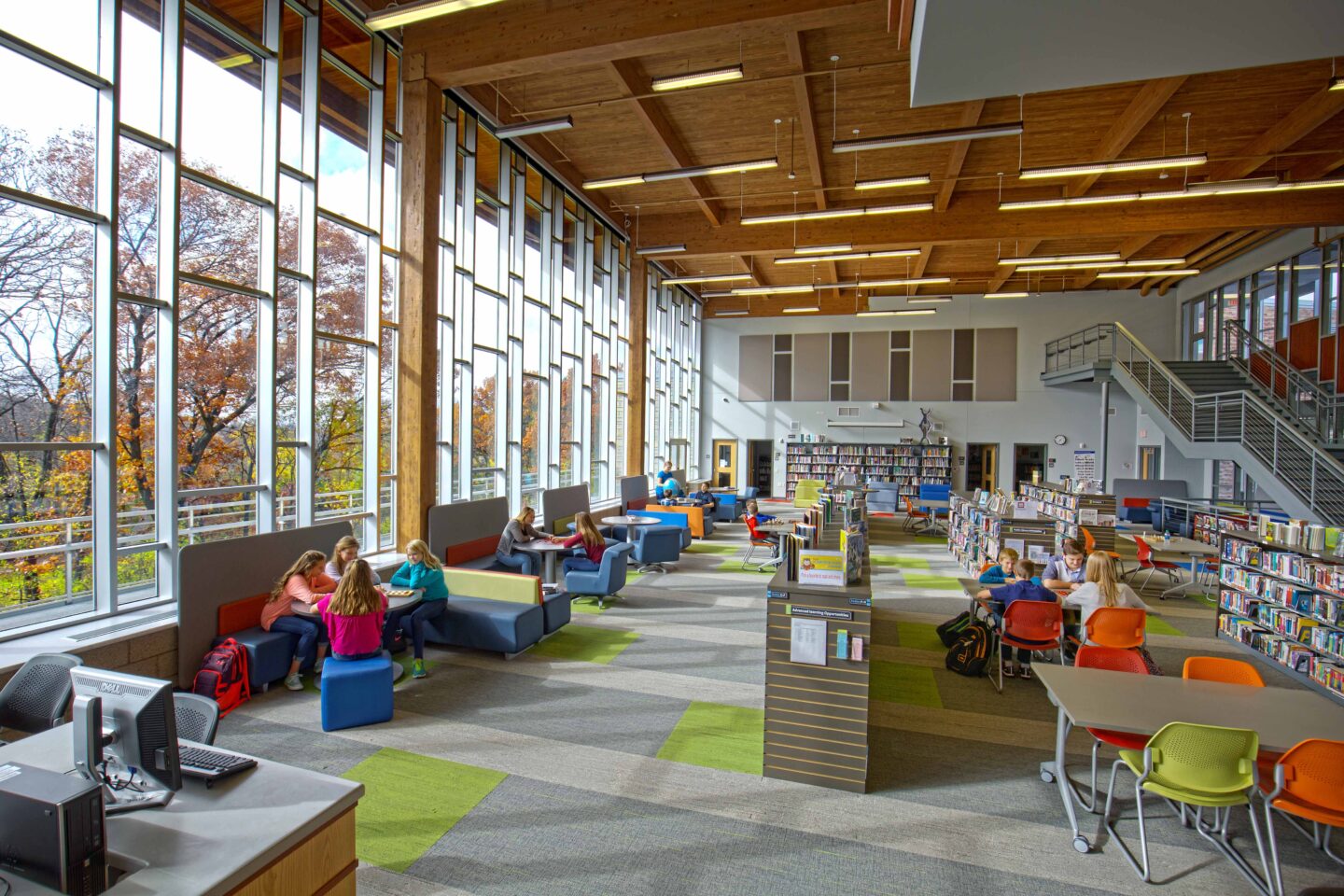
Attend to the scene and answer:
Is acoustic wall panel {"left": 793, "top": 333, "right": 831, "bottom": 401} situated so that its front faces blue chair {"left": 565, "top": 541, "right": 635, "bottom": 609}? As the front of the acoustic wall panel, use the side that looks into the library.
yes

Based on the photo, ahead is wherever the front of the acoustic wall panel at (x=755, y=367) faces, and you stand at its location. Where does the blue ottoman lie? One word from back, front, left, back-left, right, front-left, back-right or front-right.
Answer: front

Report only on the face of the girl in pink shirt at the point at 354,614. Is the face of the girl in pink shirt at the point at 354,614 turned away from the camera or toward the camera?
away from the camera

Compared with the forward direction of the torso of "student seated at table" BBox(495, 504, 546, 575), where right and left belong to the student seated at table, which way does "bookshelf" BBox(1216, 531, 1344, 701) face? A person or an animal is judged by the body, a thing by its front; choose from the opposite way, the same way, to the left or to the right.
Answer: the opposite way

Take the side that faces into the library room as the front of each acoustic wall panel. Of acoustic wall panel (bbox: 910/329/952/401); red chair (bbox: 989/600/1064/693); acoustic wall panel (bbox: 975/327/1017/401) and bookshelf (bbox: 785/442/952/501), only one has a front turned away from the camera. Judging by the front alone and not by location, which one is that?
the red chair

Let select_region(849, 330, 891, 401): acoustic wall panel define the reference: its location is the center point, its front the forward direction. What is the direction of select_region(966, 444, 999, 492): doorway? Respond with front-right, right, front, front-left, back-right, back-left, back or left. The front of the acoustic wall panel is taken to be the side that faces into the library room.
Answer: left

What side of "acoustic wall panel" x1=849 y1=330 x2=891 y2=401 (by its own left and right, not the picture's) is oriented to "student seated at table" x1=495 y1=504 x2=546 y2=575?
front

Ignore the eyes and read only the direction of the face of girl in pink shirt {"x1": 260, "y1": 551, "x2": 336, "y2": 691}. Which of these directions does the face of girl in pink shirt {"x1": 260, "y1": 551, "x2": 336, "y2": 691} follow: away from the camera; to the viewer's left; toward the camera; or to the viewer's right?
to the viewer's right

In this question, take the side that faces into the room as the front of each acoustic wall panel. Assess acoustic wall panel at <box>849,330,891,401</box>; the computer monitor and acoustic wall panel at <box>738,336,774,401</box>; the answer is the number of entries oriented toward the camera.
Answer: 2

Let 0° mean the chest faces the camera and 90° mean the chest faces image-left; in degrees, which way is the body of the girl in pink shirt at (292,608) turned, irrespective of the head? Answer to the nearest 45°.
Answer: approximately 270°

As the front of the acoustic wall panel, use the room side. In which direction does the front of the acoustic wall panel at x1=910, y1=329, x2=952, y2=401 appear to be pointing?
toward the camera

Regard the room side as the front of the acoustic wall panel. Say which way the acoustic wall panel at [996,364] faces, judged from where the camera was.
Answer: facing the viewer

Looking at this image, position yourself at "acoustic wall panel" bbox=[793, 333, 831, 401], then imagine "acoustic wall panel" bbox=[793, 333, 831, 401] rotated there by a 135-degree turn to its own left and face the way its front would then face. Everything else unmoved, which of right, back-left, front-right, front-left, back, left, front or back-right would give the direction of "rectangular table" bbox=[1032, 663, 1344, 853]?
back-right

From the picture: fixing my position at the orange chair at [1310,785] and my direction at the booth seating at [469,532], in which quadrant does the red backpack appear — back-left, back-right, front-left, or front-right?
front-left
